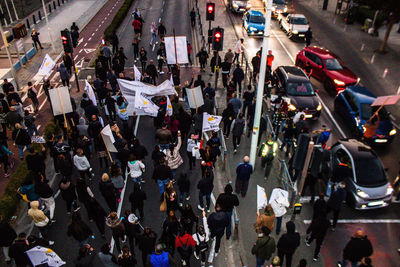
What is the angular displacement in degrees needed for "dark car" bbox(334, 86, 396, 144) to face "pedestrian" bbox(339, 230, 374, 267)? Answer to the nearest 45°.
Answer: approximately 45° to its right

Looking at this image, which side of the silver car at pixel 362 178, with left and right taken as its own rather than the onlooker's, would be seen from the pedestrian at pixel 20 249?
right

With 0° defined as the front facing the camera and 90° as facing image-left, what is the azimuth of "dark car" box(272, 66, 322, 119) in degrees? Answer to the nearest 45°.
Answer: approximately 315°

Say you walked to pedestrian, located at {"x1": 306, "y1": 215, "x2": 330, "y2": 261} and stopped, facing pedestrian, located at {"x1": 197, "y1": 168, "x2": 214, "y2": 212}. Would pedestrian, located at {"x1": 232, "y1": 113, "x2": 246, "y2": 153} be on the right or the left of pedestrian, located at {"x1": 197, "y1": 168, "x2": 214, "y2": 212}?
right

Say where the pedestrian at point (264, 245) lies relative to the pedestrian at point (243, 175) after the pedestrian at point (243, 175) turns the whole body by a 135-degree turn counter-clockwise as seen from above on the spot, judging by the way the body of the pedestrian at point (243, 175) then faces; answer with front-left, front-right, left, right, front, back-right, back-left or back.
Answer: front-left

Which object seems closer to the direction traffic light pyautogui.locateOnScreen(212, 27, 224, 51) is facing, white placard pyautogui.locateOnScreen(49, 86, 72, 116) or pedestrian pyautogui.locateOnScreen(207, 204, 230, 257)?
the pedestrian

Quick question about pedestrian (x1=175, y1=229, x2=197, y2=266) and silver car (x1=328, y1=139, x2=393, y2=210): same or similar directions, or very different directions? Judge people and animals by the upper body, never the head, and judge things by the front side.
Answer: very different directions

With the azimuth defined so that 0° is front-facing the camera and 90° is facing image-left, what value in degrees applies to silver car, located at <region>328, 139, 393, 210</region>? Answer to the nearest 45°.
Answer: approximately 315°

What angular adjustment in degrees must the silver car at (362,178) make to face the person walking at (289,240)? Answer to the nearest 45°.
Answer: approximately 45° to its right
